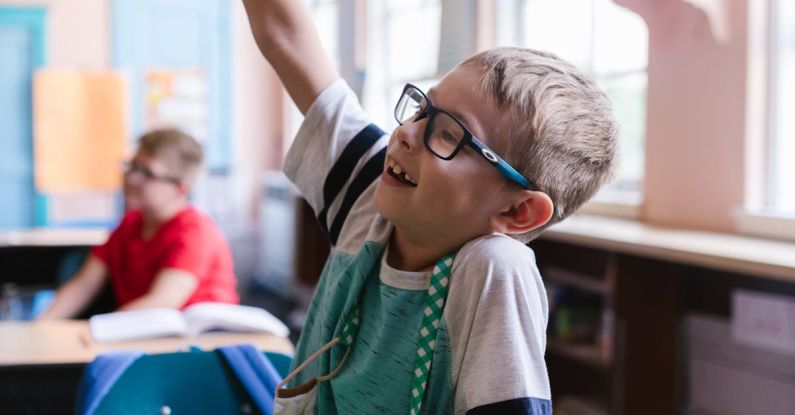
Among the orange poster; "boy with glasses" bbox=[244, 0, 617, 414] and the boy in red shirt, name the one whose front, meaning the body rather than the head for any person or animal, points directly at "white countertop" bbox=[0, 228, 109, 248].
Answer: the orange poster

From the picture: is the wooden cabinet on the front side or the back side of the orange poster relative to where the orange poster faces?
on the front side

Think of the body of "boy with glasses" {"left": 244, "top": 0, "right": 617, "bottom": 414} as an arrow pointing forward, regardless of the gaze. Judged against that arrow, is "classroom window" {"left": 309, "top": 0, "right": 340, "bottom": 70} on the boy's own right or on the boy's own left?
on the boy's own right

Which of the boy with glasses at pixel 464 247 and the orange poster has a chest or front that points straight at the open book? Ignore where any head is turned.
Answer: the orange poster

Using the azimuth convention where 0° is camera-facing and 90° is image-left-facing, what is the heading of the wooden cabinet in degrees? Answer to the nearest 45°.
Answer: approximately 45°

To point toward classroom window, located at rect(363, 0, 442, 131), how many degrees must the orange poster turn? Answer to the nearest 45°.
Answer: approximately 45° to its left

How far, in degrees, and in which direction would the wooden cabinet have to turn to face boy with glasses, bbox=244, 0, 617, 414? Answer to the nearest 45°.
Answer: approximately 45° to its left

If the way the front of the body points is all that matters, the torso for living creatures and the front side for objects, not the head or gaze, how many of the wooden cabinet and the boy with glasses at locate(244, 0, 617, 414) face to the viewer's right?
0

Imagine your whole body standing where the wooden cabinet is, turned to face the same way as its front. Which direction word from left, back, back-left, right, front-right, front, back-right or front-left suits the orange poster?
right
